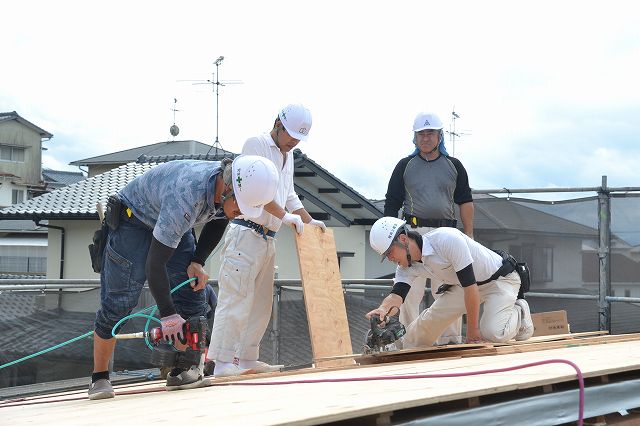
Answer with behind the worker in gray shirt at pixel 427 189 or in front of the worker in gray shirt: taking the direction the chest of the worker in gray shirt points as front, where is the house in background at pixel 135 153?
behind

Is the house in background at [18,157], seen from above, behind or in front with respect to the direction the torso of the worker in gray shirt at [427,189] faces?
behind

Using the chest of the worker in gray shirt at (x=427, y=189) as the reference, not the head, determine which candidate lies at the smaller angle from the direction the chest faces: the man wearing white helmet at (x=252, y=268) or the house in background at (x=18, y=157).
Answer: the man wearing white helmet

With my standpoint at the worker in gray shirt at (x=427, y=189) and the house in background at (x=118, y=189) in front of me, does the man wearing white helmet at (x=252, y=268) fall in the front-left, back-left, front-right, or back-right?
back-left

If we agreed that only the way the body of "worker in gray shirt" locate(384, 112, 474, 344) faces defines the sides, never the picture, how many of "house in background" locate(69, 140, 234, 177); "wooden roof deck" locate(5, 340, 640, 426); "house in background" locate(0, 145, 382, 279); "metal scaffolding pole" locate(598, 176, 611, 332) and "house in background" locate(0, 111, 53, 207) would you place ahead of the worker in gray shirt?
1

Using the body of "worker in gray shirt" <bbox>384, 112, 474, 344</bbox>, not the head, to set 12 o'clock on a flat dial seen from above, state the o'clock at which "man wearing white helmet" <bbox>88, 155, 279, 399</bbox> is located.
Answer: The man wearing white helmet is roughly at 1 o'clock from the worker in gray shirt.

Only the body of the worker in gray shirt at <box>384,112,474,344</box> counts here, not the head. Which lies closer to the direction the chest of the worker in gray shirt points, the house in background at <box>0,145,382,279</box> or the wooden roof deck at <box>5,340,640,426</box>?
the wooden roof deck

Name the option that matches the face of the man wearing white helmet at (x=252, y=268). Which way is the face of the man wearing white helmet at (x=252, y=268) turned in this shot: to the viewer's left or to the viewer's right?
to the viewer's right

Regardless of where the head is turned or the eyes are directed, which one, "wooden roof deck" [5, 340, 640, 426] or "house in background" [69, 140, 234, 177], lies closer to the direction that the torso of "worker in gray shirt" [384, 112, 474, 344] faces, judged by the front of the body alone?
the wooden roof deck

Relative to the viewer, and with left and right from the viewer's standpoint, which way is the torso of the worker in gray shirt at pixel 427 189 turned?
facing the viewer

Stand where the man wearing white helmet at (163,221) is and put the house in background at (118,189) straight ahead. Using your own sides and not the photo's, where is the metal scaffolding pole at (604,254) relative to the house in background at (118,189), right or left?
right

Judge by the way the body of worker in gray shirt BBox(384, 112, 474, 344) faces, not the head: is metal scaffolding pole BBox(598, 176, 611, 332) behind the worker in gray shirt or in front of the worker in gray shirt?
behind

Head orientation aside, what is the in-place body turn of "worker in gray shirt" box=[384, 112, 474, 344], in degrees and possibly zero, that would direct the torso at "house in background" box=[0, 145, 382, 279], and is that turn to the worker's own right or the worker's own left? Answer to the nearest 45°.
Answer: approximately 135° to the worker's own right
